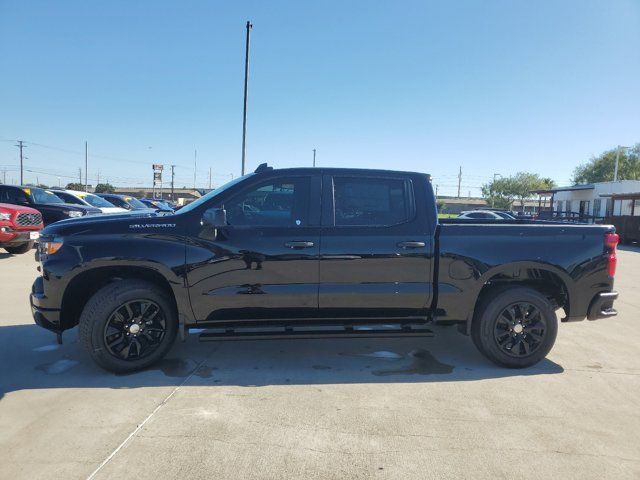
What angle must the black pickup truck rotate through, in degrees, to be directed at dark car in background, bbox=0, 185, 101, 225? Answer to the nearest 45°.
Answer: approximately 45° to its right

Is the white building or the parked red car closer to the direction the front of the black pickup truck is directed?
the parked red car

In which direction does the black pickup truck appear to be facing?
to the viewer's left

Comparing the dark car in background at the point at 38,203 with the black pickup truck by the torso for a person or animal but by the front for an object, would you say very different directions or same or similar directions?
very different directions

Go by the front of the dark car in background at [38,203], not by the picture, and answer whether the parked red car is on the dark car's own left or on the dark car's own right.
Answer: on the dark car's own right

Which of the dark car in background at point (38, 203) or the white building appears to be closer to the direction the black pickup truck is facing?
the dark car in background

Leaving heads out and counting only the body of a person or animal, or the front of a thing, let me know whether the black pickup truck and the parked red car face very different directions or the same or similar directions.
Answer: very different directions

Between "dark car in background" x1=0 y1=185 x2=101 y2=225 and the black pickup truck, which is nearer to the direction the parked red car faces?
the black pickup truck

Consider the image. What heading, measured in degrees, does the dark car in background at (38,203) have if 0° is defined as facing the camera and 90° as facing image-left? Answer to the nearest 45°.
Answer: approximately 315°

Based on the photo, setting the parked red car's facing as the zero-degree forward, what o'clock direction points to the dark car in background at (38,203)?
The dark car in background is roughly at 8 o'clock from the parked red car.

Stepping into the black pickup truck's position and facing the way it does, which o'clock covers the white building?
The white building is roughly at 4 o'clock from the black pickup truck.

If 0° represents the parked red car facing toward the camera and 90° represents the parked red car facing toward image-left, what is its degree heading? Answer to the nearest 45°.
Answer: approximately 315°
